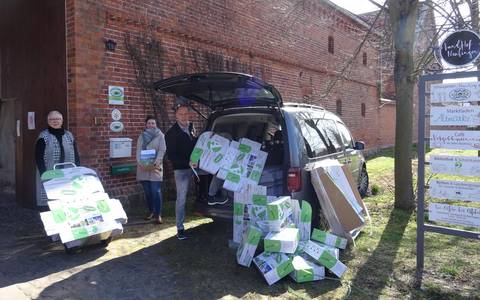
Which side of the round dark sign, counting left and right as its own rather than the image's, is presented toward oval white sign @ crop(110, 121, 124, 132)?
right

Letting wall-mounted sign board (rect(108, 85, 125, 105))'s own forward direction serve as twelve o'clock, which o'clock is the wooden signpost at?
The wooden signpost is roughly at 11 o'clock from the wall-mounted sign board.

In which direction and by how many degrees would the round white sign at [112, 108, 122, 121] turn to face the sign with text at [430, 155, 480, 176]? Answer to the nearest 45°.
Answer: approximately 45° to its left

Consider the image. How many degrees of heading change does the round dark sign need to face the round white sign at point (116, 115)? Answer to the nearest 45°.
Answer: approximately 90° to its right

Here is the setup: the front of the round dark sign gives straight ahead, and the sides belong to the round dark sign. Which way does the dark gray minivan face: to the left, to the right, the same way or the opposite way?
the opposite way

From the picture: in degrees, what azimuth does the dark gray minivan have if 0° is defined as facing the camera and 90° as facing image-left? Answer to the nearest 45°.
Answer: approximately 225°

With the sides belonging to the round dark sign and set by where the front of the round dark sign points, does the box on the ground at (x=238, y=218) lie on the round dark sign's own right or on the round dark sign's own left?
on the round dark sign's own right

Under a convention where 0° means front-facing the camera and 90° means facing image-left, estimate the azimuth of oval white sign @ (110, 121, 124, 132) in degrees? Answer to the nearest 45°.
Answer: approximately 0°
